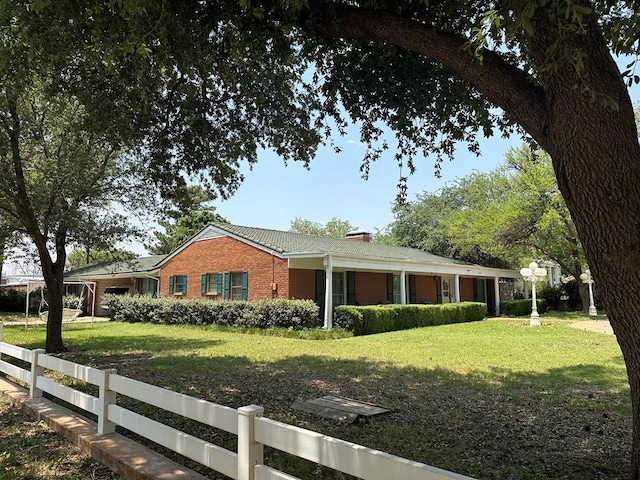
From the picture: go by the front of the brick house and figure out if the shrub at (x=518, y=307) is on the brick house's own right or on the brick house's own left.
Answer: on the brick house's own left

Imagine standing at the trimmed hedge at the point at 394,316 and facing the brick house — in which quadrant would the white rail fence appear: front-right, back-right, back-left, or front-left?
back-left

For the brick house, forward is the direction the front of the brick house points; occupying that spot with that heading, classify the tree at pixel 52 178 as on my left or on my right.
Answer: on my right

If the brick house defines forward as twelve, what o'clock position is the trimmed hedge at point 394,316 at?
The trimmed hedge is roughly at 12 o'clock from the brick house.

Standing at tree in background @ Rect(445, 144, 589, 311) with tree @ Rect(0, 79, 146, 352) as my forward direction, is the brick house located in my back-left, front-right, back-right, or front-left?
front-right

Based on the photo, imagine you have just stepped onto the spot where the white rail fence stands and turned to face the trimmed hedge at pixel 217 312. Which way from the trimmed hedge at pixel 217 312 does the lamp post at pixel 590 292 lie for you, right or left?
right

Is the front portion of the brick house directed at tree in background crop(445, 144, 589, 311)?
no

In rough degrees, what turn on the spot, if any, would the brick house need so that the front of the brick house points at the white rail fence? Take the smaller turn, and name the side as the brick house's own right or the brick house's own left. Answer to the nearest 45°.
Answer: approximately 45° to the brick house's own right

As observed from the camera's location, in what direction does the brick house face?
facing the viewer and to the right of the viewer

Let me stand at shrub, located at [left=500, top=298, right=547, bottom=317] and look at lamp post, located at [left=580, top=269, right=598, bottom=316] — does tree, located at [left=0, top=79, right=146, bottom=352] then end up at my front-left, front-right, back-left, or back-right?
back-right

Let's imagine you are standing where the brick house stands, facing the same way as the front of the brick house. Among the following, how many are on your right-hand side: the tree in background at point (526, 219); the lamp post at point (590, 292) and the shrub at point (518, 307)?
0

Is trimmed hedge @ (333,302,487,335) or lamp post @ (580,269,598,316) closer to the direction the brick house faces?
the trimmed hedge

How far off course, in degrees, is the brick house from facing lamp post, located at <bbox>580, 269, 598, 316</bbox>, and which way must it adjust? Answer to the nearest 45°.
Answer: approximately 45° to its left
